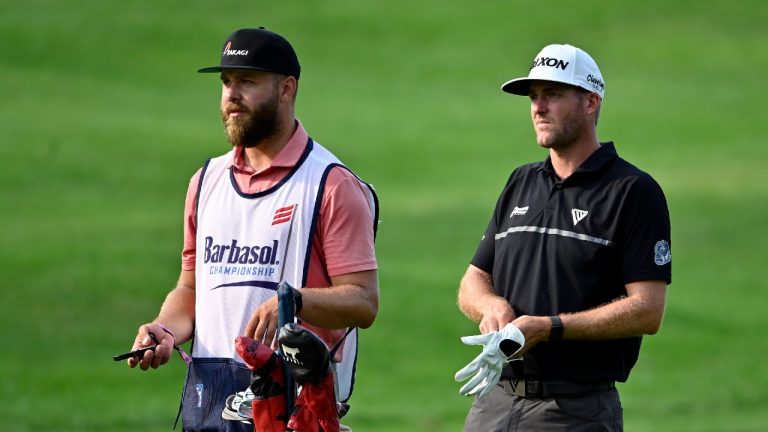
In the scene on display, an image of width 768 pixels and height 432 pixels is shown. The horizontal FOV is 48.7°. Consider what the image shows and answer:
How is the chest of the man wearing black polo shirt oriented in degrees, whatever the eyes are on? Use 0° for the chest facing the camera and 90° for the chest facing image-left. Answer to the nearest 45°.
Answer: approximately 45°

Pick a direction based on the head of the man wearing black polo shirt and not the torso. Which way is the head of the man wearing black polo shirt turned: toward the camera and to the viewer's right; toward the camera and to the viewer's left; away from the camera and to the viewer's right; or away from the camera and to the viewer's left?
toward the camera and to the viewer's left

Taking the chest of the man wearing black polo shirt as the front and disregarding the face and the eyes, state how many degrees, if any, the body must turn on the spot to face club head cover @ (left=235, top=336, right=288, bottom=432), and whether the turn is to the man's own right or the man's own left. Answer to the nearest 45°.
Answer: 0° — they already face it

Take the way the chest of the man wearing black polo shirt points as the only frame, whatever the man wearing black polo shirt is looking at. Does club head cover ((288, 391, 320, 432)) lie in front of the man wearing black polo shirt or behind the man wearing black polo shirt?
in front

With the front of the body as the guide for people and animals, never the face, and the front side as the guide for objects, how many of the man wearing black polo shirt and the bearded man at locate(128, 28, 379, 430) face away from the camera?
0
